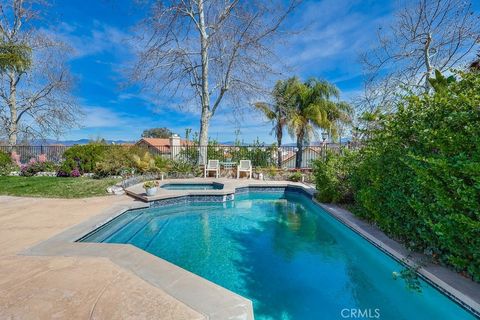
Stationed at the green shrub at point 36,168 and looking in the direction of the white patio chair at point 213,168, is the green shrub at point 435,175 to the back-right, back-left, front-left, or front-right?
front-right

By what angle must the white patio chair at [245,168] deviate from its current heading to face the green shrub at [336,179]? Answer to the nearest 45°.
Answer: approximately 45° to its left

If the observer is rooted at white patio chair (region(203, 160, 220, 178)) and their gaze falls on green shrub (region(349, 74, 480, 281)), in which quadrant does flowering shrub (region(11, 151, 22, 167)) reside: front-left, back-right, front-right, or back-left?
back-right

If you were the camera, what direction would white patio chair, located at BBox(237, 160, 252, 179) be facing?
facing the viewer

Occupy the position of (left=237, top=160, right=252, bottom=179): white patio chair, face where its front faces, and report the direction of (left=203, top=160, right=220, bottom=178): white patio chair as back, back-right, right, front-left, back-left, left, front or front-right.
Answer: right

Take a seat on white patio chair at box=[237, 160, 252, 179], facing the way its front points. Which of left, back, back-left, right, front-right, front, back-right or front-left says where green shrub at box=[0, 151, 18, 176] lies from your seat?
right

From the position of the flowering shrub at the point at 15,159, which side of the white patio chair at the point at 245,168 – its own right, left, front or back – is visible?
right

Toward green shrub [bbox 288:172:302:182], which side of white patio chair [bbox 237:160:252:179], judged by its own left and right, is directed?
left

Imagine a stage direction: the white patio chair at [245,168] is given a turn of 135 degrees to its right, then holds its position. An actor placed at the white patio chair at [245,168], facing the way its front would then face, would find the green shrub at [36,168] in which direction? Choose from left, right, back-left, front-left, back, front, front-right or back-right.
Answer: front-left

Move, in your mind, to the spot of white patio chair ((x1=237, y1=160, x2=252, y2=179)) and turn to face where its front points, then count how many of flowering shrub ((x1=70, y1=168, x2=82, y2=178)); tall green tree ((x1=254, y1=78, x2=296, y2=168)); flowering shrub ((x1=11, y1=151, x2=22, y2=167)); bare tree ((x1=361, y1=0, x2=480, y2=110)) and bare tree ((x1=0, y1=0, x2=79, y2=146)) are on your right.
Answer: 3

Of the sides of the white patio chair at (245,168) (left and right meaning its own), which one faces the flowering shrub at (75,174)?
right

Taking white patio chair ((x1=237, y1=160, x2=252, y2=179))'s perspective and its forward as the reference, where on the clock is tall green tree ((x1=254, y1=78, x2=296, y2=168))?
The tall green tree is roughly at 7 o'clock from the white patio chair.

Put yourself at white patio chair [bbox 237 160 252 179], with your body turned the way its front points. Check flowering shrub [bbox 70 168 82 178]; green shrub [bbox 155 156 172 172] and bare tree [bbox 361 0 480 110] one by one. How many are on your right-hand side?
2
